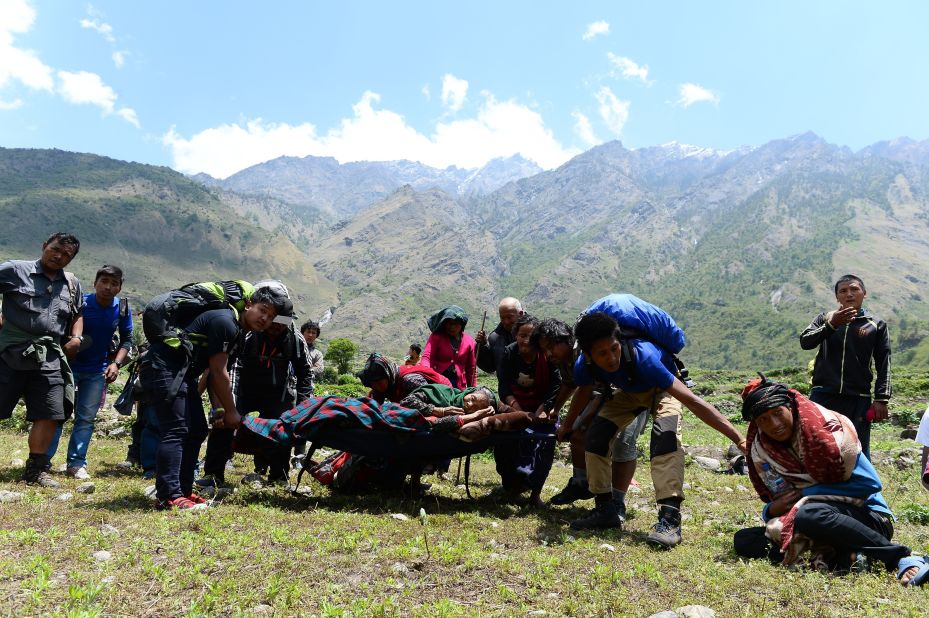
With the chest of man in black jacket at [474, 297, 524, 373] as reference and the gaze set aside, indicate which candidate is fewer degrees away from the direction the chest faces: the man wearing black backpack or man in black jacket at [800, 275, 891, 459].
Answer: the man wearing black backpack

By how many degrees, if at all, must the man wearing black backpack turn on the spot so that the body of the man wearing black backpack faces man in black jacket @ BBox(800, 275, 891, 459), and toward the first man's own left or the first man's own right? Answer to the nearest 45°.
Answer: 0° — they already face them

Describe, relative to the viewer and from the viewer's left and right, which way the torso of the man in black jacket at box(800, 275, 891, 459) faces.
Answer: facing the viewer

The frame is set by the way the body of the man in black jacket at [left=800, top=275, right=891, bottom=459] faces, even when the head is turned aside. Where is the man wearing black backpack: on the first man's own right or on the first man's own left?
on the first man's own right

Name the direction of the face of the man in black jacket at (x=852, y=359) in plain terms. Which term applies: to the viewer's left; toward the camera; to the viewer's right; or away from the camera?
toward the camera

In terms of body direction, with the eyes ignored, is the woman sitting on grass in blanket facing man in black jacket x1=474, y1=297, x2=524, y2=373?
no

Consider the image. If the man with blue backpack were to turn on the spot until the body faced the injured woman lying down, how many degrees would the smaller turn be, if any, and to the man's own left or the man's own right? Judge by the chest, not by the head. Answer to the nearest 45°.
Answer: approximately 45° to the man's own right

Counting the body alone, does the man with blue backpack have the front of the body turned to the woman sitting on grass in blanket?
no

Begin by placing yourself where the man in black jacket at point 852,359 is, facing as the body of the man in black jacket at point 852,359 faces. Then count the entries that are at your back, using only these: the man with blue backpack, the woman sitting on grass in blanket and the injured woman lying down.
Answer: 0

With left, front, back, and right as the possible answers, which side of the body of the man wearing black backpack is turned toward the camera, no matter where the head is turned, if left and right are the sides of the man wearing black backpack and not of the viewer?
right

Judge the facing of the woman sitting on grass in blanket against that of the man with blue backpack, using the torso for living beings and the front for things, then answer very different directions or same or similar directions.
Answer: same or similar directions

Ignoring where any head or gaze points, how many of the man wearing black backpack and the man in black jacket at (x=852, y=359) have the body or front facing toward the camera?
1

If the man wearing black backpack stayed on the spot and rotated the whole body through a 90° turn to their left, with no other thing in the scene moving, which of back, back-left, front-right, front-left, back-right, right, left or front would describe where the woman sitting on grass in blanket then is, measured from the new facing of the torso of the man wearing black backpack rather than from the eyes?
back-right

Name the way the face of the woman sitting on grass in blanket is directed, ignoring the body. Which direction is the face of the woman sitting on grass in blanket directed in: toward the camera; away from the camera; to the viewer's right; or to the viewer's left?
toward the camera

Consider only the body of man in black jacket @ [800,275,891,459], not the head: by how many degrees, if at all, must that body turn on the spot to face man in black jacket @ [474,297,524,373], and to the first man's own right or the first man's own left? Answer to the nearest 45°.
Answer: approximately 90° to the first man's own right

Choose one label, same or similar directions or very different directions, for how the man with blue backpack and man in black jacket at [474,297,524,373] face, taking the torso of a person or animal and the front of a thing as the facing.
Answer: same or similar directions
